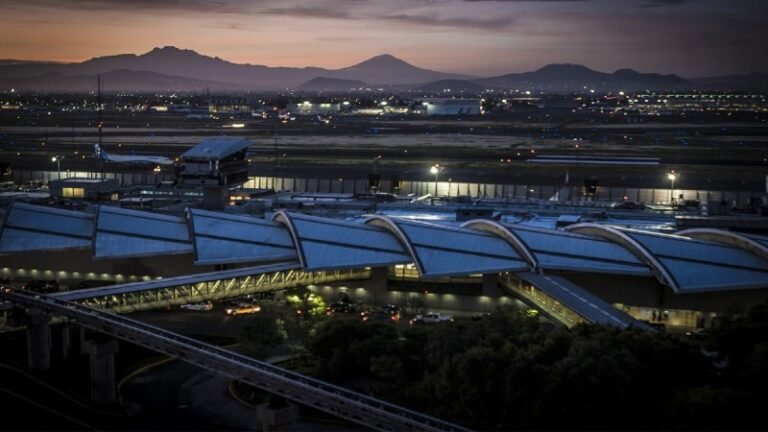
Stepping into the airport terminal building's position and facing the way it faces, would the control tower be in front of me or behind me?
behind

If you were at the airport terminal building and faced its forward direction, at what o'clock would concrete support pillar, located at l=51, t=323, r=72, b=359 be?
The concrete support pillar is roughly at 2 o'clock from the airport terminal building.

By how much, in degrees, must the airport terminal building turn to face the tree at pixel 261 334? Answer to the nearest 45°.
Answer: approximately 45° to its right

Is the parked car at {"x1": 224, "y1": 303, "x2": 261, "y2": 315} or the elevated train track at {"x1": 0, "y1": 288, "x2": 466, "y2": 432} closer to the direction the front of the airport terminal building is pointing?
the elevated train track

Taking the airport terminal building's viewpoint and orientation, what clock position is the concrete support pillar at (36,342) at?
The concrete support pillar is roughly at 2 o'clock from the airport terminal building.

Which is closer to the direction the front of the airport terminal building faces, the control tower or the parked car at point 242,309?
the parked car

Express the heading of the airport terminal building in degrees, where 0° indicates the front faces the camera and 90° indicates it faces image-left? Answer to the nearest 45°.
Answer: approximately 0°

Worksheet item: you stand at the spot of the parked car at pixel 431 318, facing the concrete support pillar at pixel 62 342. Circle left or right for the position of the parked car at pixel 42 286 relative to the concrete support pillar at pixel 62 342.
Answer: right

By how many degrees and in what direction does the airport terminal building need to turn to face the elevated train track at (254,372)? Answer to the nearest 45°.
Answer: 0° — it already faces it
